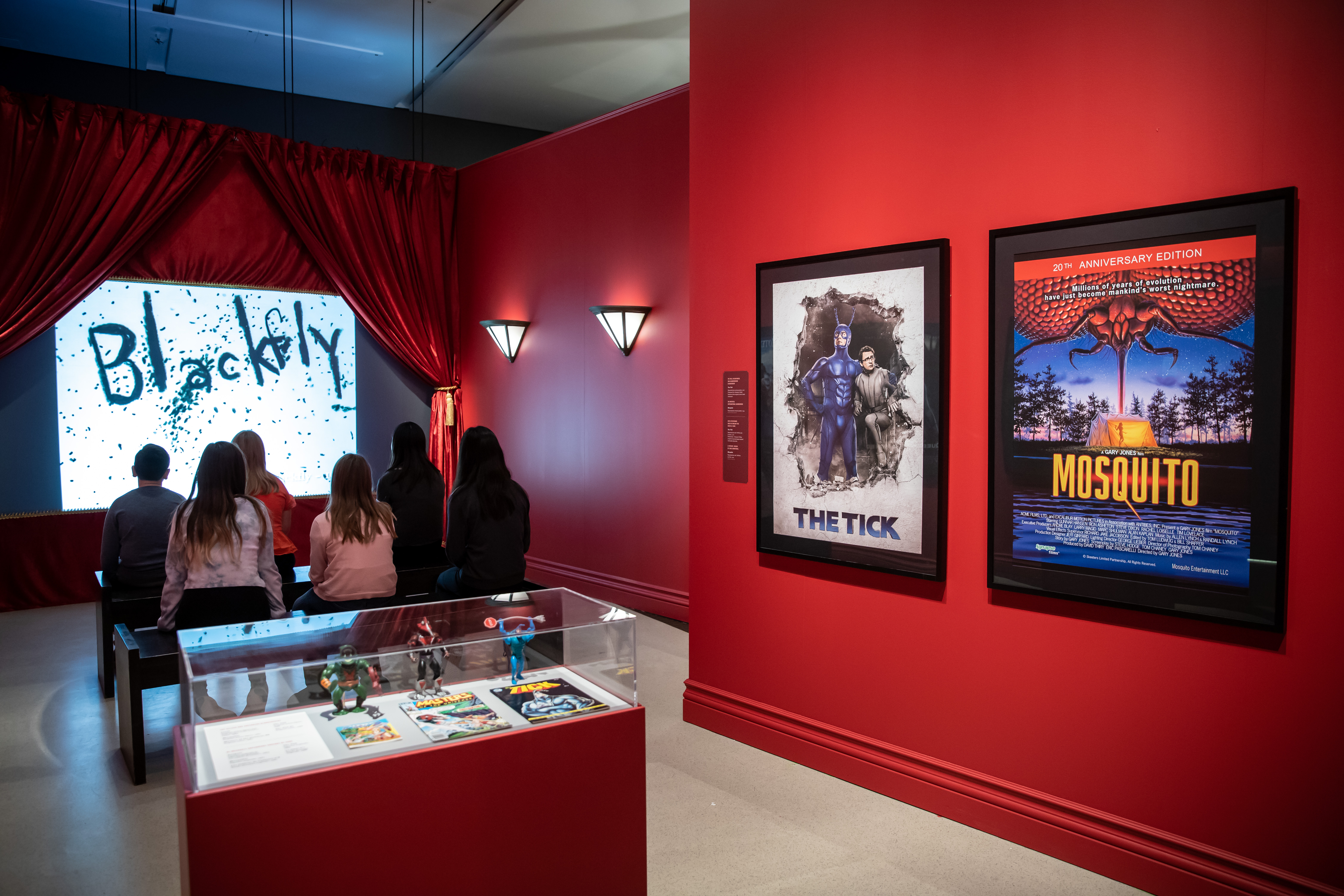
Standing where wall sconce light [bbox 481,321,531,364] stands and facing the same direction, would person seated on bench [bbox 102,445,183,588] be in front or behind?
in front

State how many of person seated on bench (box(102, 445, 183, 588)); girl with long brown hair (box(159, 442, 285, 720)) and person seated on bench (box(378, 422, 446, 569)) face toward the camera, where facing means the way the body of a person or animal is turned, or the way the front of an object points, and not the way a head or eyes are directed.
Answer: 0

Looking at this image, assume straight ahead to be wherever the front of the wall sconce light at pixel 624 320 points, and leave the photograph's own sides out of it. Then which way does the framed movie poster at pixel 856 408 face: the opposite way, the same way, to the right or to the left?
the same way

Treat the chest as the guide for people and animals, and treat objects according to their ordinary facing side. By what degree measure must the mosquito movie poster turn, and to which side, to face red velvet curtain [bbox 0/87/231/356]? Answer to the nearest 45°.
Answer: approximately 45° to its right

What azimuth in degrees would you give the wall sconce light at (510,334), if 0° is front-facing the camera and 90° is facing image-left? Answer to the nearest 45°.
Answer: approximately 45°

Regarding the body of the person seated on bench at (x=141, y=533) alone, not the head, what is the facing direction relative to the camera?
away from the camera

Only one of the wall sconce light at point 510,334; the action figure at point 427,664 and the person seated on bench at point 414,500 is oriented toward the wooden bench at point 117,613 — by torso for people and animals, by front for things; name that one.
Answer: the wall sconce light

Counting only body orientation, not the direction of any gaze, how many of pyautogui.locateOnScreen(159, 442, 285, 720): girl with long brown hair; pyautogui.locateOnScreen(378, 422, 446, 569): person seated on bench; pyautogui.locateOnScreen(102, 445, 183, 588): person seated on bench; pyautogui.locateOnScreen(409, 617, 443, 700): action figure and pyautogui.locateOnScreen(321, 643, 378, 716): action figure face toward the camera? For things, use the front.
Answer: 2

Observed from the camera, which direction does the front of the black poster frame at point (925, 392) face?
facing the viewer and to the left of the viewer

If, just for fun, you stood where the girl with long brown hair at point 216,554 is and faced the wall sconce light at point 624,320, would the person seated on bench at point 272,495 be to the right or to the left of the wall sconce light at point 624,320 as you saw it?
left

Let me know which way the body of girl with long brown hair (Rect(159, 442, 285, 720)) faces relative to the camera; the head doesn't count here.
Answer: away from the camera

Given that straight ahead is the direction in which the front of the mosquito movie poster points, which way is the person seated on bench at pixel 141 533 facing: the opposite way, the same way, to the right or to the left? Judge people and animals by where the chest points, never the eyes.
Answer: to the right

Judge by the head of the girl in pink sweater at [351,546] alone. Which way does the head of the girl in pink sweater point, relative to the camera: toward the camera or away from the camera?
away from the camera

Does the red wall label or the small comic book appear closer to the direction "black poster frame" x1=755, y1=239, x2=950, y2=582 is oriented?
the small comic book

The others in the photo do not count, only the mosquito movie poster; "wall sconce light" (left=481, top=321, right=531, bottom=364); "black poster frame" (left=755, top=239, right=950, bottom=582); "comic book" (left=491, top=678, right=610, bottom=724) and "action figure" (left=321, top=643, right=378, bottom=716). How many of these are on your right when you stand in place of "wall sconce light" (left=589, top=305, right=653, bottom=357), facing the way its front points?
1

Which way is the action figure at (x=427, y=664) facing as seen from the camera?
toward the camera

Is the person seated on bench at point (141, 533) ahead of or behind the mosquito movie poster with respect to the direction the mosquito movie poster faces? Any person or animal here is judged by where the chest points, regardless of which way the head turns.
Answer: ahead
